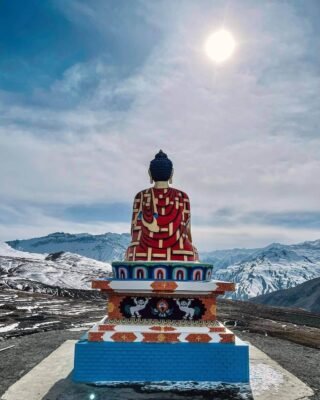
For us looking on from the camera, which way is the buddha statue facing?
facing away from the viewer
